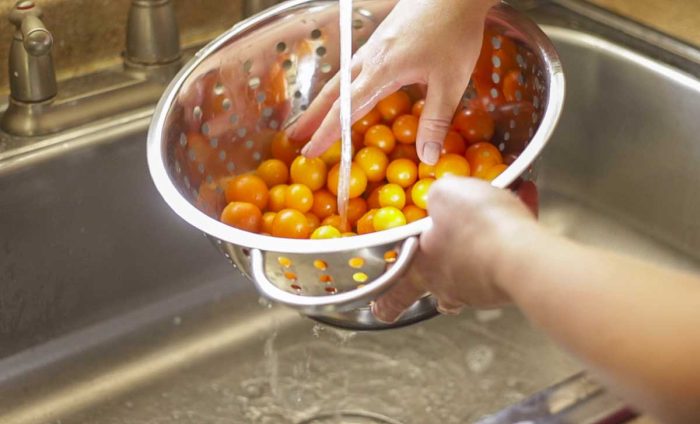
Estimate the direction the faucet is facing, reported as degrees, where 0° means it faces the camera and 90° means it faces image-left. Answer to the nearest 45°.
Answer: approximately 315°
